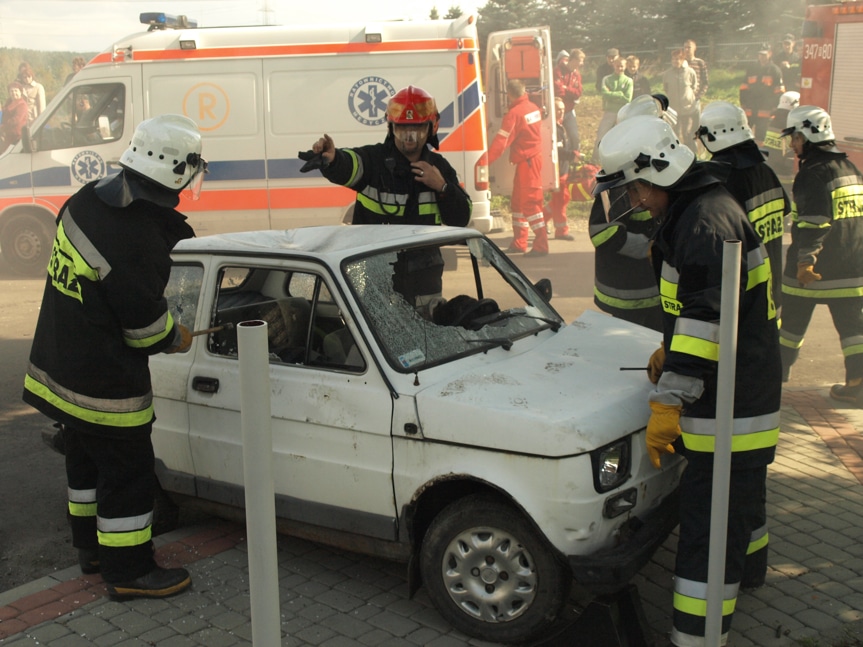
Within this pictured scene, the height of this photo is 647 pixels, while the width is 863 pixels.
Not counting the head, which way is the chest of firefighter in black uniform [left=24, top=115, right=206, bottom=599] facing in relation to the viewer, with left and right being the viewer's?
facing away from the viewer and to the right of the viewer

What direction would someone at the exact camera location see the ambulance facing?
facing to the left of the viewer

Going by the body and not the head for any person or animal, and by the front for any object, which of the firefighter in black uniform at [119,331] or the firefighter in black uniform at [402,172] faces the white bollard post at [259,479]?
the firefighter in black uniform at [402,172]

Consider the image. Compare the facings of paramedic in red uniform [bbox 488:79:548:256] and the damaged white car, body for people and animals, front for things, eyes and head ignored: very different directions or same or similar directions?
very different directions

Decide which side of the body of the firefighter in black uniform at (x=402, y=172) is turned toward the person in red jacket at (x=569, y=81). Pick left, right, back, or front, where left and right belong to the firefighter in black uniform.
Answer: back

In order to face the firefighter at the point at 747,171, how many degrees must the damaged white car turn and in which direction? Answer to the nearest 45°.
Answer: approximately 90° to its left

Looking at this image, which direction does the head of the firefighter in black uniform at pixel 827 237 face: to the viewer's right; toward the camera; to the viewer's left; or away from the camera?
to the viewer's left

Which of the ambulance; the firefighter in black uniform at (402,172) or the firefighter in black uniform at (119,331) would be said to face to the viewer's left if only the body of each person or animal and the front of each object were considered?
the ambulance
